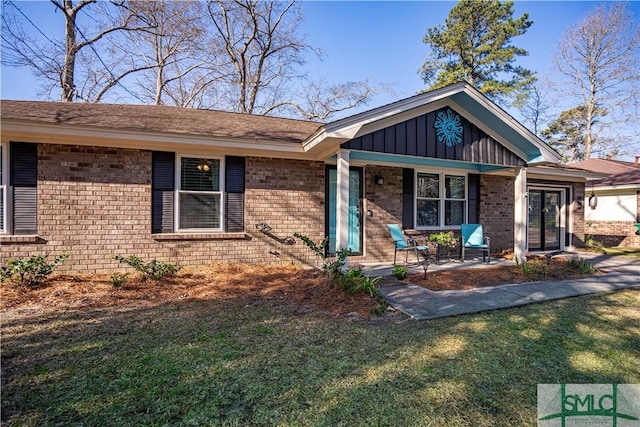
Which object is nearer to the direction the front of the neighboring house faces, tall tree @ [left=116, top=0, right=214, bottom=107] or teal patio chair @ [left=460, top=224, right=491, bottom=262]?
the teal patio chair

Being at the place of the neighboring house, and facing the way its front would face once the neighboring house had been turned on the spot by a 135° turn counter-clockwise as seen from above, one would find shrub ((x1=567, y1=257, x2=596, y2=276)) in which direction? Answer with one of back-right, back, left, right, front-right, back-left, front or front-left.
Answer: back-right

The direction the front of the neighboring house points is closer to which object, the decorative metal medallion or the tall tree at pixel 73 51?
the decorative metal medallion

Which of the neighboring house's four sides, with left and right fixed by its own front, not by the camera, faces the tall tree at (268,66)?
right

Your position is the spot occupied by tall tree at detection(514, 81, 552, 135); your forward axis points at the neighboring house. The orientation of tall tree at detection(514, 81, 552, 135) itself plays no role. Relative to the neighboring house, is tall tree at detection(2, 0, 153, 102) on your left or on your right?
right

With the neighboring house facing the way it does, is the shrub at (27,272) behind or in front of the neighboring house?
in front

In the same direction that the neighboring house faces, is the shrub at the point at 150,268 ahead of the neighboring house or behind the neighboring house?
ahead

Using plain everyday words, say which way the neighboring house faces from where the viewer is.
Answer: facing the viewer
